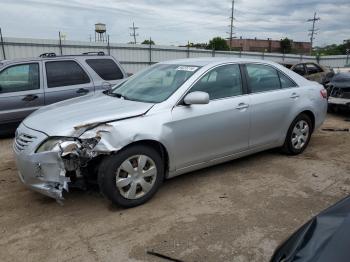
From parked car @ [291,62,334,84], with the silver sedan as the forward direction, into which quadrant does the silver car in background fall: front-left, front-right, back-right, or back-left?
front-right

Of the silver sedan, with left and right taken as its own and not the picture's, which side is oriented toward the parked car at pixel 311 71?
back

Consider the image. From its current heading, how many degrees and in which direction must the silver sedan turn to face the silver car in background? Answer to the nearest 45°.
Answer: approximately 90° to its right

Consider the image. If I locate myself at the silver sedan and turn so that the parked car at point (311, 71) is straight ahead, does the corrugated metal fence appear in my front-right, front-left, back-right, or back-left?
front-left

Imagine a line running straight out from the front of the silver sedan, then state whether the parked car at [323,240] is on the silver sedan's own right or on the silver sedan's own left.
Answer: on the silver sedan's own left

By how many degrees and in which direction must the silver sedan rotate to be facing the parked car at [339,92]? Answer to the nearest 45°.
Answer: approximately 180°

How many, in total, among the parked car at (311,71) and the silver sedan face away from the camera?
0

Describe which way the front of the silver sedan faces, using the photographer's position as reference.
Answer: facing the viewer and to the left of the viewer

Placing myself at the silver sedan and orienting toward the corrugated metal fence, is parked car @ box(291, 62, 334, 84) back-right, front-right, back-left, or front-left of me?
front-right
